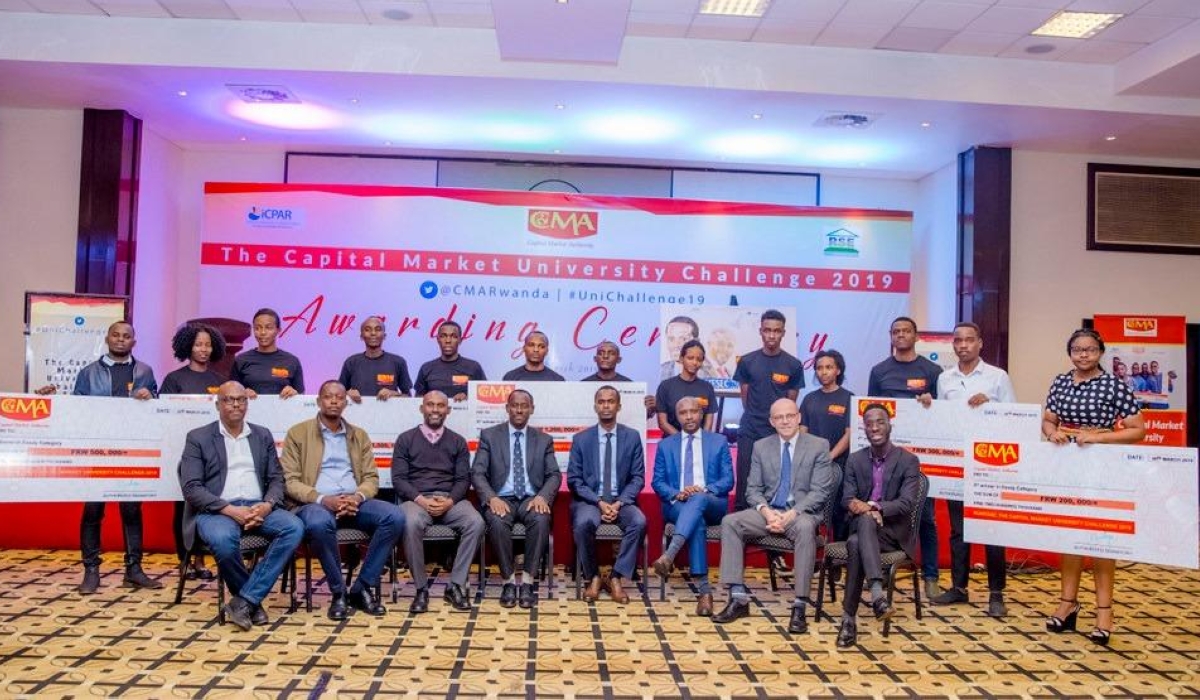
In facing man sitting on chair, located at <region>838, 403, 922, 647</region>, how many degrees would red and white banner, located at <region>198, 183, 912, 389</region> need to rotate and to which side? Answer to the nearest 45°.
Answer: approximately 45° to its left

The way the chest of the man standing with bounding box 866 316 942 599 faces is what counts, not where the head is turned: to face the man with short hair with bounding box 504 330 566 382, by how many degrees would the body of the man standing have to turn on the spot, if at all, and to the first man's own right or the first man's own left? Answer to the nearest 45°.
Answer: approximately 90° to the first man's own right

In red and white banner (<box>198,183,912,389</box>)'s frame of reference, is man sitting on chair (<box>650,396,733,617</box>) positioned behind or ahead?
ahead

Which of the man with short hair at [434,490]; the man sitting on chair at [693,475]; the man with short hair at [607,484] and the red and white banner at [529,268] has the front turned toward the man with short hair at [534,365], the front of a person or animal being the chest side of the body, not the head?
the red and white banner

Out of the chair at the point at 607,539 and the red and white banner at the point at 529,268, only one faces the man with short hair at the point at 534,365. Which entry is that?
the red and white banner

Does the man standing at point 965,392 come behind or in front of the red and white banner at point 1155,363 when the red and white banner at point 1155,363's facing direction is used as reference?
in front

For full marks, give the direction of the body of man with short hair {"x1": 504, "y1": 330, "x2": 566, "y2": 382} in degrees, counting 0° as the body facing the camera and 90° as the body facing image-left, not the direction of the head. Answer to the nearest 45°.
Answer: approximately 0°

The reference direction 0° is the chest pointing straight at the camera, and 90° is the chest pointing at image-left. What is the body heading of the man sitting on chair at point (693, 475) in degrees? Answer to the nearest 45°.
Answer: approximately 0°

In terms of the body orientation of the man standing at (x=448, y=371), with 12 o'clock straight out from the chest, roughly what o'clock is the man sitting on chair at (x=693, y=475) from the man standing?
The man sitting on chair is roughly at 10 o'clock from the man standing.

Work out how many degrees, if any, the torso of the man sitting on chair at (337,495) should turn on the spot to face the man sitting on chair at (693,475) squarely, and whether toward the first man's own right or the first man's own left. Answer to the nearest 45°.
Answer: approximately 90° to the first man's own left
